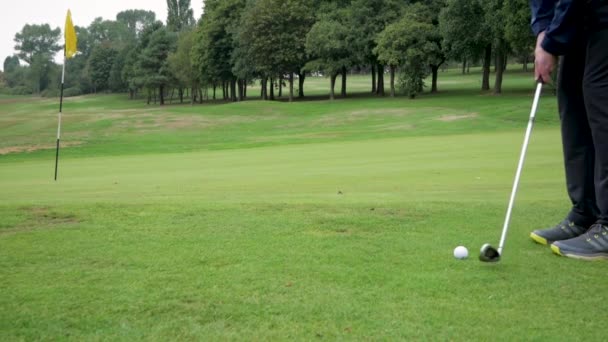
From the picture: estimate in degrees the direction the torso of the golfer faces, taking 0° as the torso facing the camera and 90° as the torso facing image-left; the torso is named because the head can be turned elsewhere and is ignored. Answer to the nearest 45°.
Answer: approximately 90°

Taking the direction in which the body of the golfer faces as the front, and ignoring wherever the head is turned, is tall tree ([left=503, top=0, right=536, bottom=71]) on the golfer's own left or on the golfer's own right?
on the golfer's own right

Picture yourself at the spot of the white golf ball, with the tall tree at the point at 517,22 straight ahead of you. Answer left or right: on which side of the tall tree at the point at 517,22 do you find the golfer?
right

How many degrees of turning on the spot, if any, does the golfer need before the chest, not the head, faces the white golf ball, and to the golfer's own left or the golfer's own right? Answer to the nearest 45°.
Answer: approximately 45° to the golfer's own left
